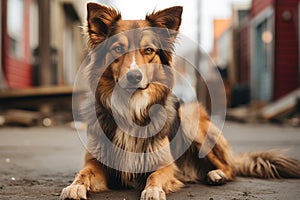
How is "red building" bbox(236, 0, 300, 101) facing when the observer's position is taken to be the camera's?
facing the viewer and to the left of the viewer

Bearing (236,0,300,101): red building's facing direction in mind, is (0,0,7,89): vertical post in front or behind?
in front

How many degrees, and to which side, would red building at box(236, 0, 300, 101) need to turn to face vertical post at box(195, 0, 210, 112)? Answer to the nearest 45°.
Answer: approximately 45° to its right

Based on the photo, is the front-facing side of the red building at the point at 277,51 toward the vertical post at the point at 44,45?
yes

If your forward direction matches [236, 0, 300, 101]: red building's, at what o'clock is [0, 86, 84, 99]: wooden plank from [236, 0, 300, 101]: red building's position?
The wooden plank is roughly at 12 o'clock from the red building.

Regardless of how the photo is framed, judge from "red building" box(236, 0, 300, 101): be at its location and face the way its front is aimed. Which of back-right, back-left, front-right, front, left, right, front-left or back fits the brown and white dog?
front-left
